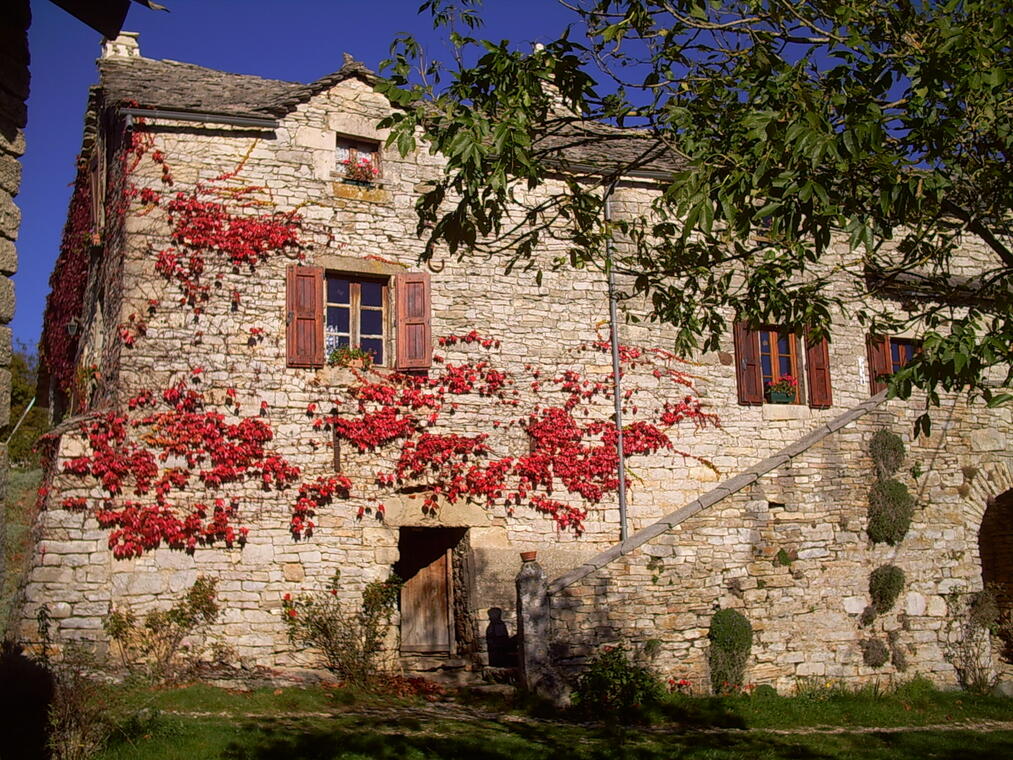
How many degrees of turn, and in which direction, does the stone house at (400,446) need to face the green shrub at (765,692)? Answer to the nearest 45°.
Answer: approximately 90° to its left

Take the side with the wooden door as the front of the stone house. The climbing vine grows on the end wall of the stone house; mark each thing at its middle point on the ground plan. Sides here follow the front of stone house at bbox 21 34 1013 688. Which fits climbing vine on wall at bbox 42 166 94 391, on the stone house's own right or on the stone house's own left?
on the stone house's own right

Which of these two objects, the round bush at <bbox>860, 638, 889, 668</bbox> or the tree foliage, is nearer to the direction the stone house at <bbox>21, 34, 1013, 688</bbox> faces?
the tree foliage

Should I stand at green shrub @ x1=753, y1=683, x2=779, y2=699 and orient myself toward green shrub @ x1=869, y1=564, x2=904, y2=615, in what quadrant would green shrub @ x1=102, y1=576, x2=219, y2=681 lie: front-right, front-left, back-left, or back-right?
back-left

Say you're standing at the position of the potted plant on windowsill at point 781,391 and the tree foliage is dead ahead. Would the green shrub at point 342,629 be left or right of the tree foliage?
right

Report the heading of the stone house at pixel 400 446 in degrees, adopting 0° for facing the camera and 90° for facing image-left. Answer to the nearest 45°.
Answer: approximately 0°
